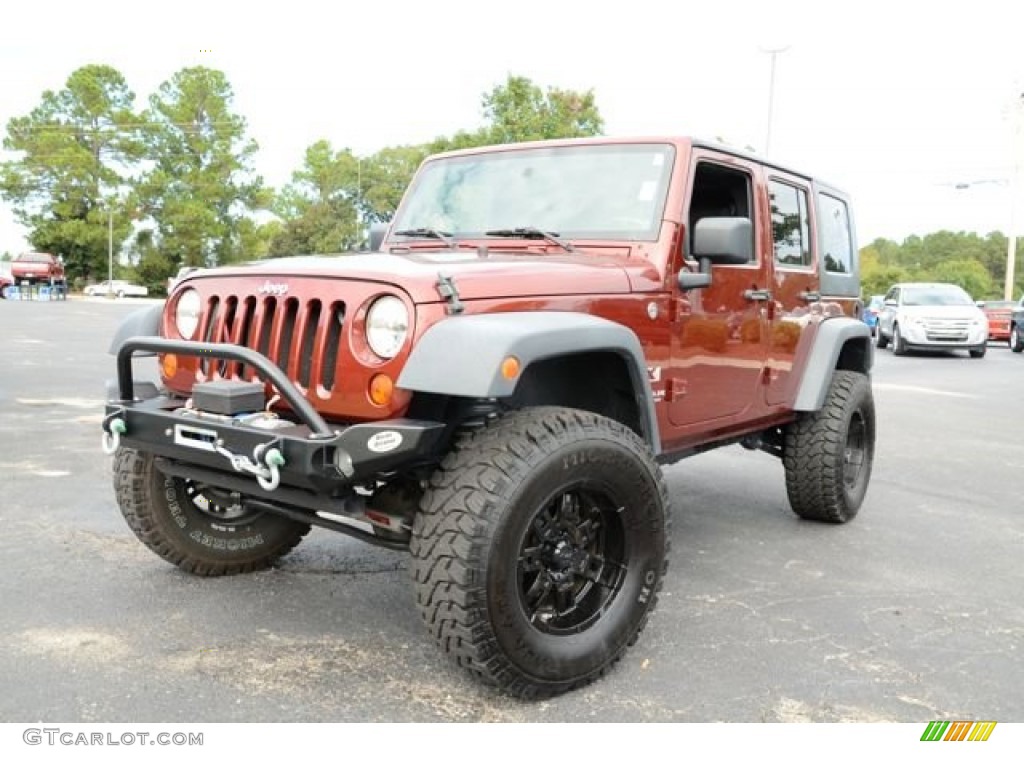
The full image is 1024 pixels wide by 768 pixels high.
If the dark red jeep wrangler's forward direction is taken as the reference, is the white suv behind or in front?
behind

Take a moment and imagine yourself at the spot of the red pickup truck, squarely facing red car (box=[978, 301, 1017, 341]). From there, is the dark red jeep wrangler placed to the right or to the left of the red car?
right

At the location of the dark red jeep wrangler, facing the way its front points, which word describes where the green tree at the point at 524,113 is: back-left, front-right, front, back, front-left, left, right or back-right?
back-right

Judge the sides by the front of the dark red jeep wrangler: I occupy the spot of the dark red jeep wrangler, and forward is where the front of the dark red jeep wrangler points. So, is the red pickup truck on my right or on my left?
on my right

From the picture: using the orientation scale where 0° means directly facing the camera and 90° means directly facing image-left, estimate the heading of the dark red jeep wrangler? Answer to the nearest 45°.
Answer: approximately 45°

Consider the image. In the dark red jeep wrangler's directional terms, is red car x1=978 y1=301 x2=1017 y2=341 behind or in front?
behind
